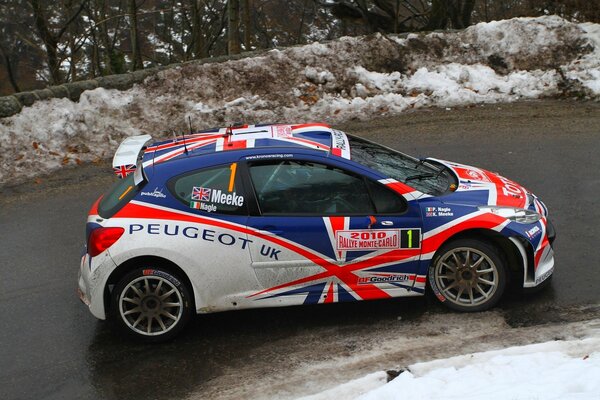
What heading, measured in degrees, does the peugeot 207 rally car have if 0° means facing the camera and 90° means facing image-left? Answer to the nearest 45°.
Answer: approximately 270°
